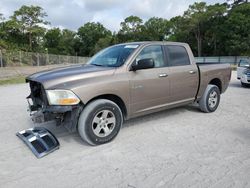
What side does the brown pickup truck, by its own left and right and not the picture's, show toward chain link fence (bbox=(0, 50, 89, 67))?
right

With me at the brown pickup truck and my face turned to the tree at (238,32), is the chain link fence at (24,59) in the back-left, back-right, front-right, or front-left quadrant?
front-left

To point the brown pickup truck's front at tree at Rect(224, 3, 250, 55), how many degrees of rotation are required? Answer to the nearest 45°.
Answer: approximately 180°

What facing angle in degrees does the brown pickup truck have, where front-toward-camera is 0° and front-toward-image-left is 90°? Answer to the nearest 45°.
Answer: approximately 45°

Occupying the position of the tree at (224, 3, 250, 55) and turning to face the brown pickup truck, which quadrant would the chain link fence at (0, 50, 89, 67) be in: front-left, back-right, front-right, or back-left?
front-right
